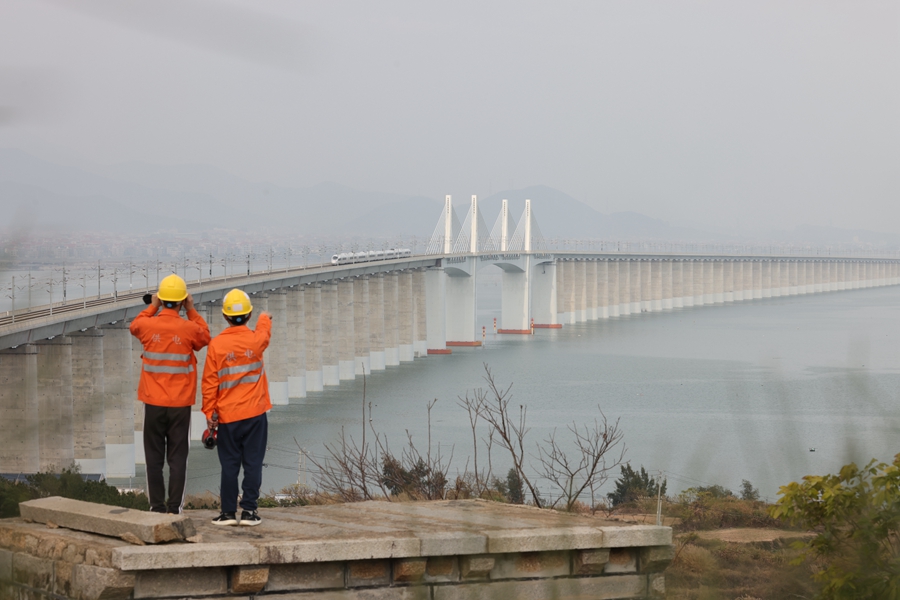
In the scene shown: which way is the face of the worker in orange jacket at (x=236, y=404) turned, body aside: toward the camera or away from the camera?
away from the camera

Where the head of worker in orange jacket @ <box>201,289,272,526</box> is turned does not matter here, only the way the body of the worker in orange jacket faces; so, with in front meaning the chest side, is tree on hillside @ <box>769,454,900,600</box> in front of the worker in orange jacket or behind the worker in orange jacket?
behind

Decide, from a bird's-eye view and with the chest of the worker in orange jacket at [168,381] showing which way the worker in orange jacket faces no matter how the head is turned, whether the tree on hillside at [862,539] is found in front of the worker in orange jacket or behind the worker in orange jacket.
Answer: behind

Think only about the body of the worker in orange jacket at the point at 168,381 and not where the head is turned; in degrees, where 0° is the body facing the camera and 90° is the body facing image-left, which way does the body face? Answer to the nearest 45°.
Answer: approximately 180°

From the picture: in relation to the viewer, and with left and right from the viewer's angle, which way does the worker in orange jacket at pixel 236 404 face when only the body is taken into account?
facing away from the viewer

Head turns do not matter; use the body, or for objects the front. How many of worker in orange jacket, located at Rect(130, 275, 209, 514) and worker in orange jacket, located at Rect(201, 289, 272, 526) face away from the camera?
2
